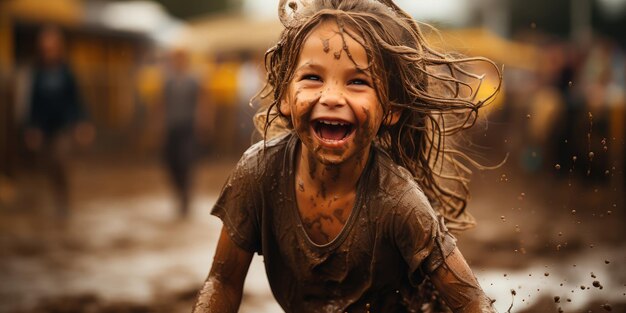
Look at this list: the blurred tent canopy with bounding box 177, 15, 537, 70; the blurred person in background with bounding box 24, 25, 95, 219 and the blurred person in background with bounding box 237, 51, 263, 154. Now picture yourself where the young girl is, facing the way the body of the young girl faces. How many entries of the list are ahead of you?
0

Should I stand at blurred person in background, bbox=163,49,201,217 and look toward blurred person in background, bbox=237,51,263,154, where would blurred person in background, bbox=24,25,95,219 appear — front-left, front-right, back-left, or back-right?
back-left

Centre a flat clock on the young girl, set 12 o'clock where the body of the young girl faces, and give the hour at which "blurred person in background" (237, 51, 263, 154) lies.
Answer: The blurred person in background is roughly at 6 o'clock from the young girl.

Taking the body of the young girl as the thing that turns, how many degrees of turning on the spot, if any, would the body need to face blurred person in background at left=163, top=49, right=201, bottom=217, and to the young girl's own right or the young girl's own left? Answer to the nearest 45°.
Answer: approximately 180°

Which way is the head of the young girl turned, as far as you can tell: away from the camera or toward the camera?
toward the camera

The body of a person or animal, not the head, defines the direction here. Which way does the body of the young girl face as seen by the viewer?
toward the camera
